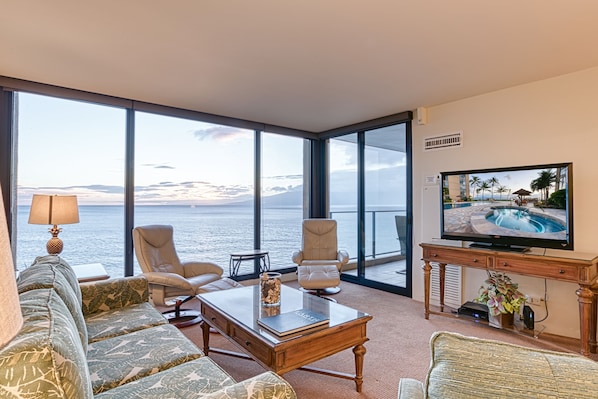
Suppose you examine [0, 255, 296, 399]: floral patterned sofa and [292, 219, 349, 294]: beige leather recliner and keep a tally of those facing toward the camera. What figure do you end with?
1

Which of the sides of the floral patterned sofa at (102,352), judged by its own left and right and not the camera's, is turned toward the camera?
right

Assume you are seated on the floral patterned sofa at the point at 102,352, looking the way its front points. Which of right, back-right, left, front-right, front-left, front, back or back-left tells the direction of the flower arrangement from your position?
front

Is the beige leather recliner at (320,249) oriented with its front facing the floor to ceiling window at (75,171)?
no

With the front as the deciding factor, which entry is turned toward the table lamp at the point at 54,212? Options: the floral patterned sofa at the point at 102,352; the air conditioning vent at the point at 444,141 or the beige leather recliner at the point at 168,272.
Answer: the air conditioning vent

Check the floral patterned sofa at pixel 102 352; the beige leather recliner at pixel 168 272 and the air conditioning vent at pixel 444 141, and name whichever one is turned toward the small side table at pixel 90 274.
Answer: the air conditioning vent

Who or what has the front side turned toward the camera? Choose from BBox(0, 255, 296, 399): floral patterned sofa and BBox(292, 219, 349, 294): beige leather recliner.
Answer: the beige leather recliner

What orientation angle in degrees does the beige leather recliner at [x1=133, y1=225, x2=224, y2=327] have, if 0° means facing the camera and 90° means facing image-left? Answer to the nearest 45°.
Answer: approximately 315°

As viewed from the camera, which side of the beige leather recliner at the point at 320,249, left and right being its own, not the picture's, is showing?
front

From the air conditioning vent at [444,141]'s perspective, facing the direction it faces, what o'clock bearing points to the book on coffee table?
The book on coffee table is roughly at 11 o'clock from the air conditioning vent.

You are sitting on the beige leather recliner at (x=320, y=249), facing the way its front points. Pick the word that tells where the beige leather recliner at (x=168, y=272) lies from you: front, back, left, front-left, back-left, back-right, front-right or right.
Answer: front-right

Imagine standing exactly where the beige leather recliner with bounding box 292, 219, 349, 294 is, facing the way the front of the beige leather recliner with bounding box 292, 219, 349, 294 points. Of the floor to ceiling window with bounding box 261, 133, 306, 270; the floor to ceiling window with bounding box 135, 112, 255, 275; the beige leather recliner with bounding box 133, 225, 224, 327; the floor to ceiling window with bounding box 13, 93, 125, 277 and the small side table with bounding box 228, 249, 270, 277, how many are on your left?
0

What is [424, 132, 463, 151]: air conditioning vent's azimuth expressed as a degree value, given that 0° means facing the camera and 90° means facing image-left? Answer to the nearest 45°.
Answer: approximately 45°

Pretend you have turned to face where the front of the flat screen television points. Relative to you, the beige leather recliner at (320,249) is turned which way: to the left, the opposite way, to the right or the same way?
to the left

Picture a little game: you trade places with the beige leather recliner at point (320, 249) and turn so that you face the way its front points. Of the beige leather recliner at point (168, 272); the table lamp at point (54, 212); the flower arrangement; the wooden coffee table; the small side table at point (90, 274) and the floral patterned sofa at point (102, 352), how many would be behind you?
0

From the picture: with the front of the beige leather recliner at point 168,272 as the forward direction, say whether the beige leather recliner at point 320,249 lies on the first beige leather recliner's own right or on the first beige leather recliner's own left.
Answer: on the first beige leather recliner's own left

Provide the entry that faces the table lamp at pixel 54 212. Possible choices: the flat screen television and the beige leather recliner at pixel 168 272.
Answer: the flat screen television

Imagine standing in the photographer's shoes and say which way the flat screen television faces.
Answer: facing the viewer and to the left of the viewer

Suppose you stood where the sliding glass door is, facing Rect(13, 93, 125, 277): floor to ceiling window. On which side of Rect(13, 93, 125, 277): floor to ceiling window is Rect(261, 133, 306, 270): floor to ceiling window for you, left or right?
right

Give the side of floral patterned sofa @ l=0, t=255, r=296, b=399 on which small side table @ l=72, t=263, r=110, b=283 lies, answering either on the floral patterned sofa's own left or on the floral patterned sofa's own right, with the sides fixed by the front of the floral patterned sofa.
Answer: on the floral patterned sofa's own left

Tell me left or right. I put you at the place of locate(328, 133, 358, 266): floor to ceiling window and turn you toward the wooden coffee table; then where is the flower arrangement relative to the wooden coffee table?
left

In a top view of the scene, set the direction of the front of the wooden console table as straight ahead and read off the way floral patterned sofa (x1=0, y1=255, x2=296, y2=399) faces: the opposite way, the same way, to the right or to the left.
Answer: the opposite way
